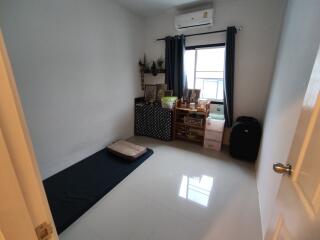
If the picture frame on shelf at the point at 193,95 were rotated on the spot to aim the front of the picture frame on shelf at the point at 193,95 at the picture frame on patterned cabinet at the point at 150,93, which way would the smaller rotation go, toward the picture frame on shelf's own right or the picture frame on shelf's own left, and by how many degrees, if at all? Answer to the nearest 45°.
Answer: approximately 90° to the picture frame on shelf's own right

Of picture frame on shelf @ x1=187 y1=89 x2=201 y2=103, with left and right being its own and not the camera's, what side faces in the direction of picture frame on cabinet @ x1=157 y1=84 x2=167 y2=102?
right

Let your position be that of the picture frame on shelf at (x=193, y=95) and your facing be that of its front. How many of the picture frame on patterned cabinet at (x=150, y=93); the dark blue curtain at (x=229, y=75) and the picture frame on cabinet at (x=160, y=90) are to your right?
2

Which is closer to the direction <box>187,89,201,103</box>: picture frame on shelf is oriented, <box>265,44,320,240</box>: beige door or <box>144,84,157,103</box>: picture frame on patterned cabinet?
the beige door

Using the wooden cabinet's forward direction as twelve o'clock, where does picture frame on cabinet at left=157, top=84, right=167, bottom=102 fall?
The picture frame on cabinet is roughly at 2 o'clock from the wooden cabinet.

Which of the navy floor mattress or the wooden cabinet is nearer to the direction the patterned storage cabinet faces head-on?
the navy floor mattress

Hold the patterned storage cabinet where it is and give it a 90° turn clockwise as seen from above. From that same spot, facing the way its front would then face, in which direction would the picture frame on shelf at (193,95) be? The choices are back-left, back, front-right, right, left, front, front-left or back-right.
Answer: back-right

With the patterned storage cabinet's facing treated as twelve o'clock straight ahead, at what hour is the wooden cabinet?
The wooden cabinet is roughly at 8 o'clock from the patterned storage cabinet.

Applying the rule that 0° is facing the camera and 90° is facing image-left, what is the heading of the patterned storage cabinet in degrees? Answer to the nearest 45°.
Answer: approximately 45°

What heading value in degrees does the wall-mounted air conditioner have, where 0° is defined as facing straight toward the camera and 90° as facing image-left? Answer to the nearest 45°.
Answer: approximately 45°

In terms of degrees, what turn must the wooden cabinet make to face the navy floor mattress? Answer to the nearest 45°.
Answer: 0° — it already faces it

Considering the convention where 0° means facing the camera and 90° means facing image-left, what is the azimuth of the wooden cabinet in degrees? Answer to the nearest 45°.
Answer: approximately 45°
